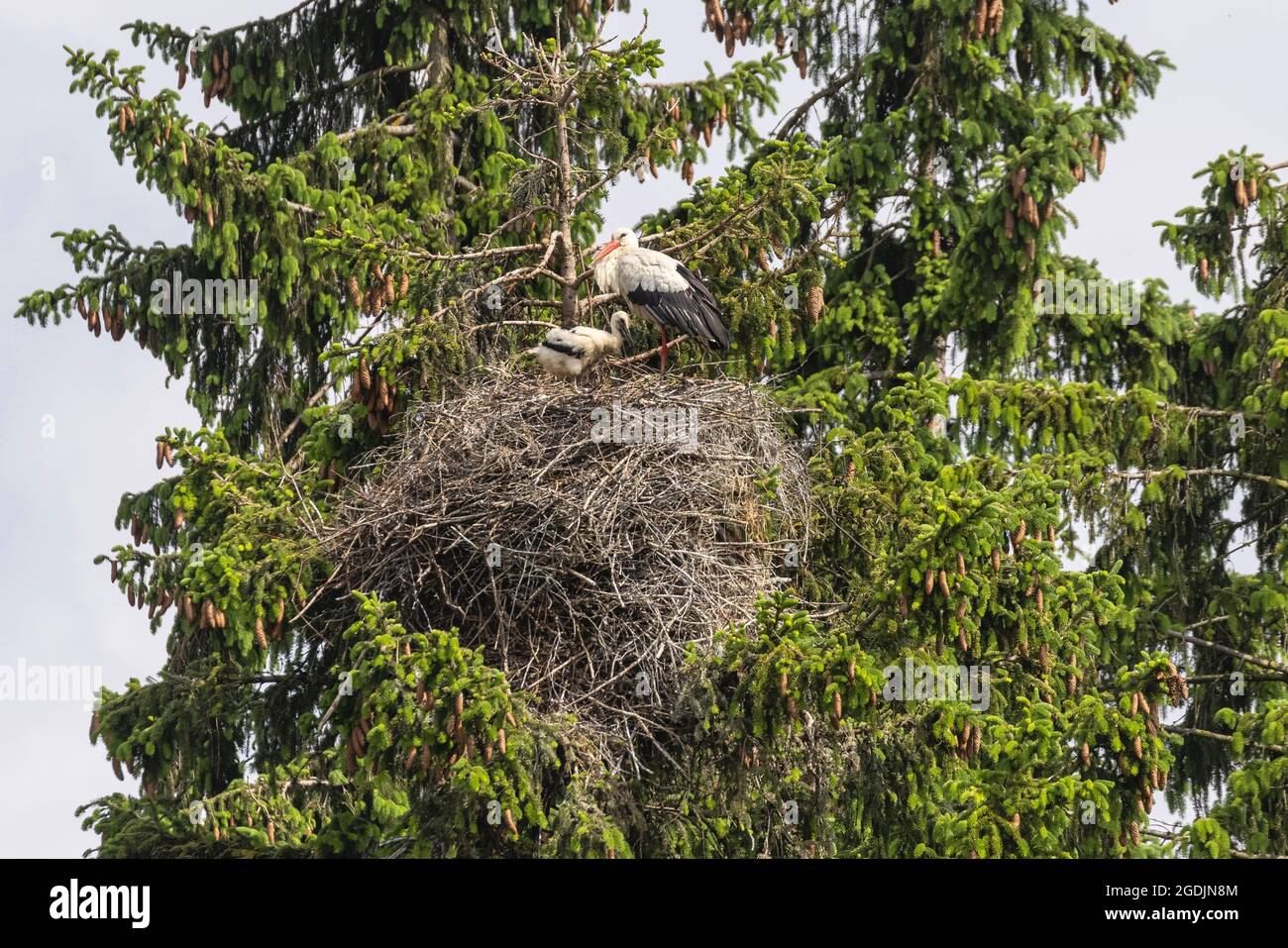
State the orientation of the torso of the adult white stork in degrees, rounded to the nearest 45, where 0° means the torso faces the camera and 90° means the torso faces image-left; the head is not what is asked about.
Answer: approximately 90°
